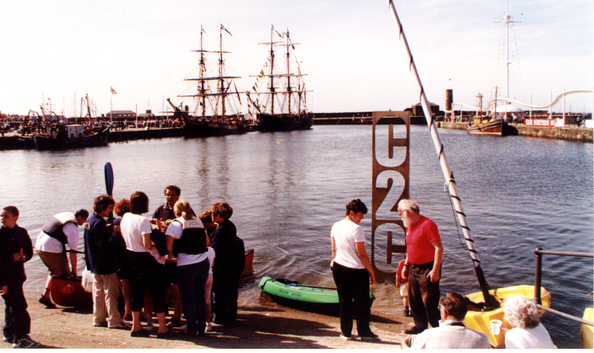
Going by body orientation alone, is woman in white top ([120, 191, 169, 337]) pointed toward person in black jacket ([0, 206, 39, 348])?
no

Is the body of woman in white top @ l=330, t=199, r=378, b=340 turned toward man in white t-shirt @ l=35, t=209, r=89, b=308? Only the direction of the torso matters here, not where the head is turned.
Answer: no

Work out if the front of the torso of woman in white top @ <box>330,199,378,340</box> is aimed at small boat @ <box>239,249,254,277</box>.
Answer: no

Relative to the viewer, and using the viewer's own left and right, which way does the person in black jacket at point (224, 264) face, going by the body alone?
facing to the left of the viewer

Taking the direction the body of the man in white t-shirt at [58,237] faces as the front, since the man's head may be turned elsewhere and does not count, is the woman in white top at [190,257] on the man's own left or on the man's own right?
on the man's own right

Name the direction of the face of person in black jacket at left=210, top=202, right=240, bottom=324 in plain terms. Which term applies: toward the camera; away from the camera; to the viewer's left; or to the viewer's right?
to the viewer's left

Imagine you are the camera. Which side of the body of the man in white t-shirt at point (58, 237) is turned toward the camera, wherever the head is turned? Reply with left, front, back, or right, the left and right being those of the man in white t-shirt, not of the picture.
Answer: right
